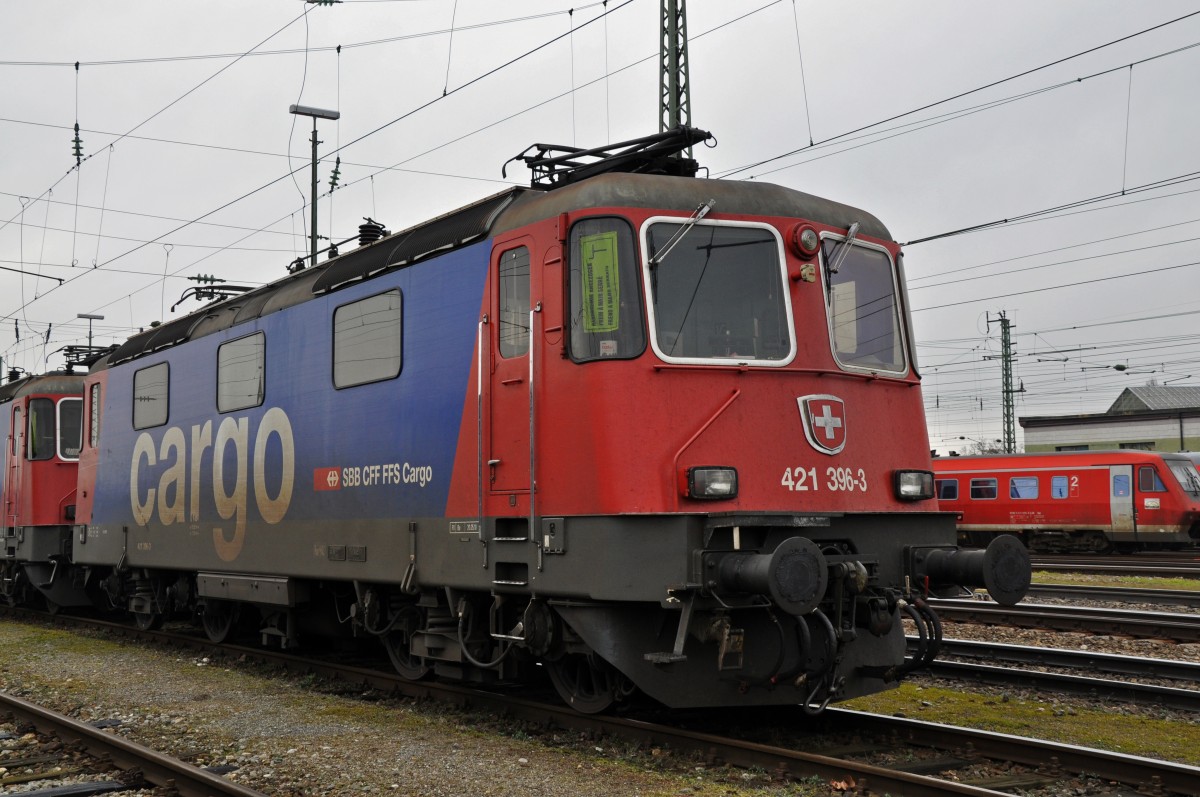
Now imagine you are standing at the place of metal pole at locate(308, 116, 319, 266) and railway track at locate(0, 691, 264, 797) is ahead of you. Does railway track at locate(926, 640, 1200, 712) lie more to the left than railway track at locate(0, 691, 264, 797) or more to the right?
left

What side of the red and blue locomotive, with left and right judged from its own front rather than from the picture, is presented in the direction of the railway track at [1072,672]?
left

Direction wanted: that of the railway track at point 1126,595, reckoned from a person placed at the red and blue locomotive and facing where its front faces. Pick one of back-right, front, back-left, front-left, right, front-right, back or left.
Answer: left

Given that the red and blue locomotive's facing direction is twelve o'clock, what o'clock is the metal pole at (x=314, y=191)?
The metal pole is roughly at 7 o'clock from the red and blue locomotive.

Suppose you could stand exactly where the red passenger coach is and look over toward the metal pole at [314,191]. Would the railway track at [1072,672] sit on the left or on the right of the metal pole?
left

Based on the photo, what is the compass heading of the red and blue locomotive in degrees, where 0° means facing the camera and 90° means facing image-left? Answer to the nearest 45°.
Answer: approximately 315°

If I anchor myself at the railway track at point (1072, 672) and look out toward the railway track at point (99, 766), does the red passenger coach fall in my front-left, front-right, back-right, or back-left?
back-right

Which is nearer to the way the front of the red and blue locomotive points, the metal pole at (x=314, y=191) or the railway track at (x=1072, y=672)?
the railway track

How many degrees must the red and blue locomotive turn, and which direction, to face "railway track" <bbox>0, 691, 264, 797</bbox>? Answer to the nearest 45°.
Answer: approximately 45° to its right

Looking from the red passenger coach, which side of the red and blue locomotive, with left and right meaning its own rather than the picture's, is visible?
left

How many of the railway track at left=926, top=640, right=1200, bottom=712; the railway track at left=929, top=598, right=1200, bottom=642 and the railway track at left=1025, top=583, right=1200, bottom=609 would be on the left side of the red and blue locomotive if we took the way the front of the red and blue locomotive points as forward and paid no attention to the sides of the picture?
3
